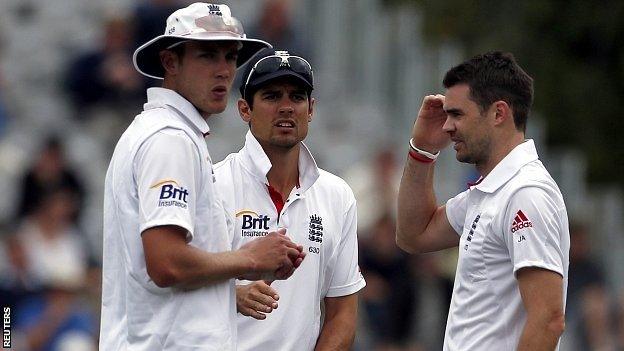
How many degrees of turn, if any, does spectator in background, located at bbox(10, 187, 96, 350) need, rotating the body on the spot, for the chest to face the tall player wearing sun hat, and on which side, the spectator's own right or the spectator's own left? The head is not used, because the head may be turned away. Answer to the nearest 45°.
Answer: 0° — they already face them

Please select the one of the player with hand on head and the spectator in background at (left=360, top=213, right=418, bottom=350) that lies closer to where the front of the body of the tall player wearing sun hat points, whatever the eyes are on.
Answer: the player with hand on head

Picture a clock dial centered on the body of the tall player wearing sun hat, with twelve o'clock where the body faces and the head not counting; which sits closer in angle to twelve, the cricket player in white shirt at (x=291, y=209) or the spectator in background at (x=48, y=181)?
the cricket player in white shirt

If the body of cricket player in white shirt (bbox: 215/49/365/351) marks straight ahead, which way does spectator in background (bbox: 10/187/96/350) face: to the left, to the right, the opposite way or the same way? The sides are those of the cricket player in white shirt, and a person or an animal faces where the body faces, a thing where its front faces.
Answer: the same way

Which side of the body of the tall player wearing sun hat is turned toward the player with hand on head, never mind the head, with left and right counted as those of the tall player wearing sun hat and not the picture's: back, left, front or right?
front

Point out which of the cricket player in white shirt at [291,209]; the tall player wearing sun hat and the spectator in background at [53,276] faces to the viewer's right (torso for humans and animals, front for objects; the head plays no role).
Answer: the tall player wearing sun hat

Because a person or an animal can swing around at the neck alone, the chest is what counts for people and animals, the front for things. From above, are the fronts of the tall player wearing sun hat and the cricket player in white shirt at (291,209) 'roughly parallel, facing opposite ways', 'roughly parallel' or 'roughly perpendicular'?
roughly perpendicular

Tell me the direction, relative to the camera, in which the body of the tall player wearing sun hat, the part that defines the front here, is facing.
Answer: to the viewer's right

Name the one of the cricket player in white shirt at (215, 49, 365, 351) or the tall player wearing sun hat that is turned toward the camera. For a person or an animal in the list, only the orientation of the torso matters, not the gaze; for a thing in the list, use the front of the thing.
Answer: the cricket player in white shirt

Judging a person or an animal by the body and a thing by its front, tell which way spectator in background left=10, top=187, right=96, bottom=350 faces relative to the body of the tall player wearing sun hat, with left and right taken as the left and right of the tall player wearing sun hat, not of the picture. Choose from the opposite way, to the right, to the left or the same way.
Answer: to the right

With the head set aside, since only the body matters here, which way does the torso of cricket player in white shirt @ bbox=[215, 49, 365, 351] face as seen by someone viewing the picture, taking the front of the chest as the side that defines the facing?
toward the camera
